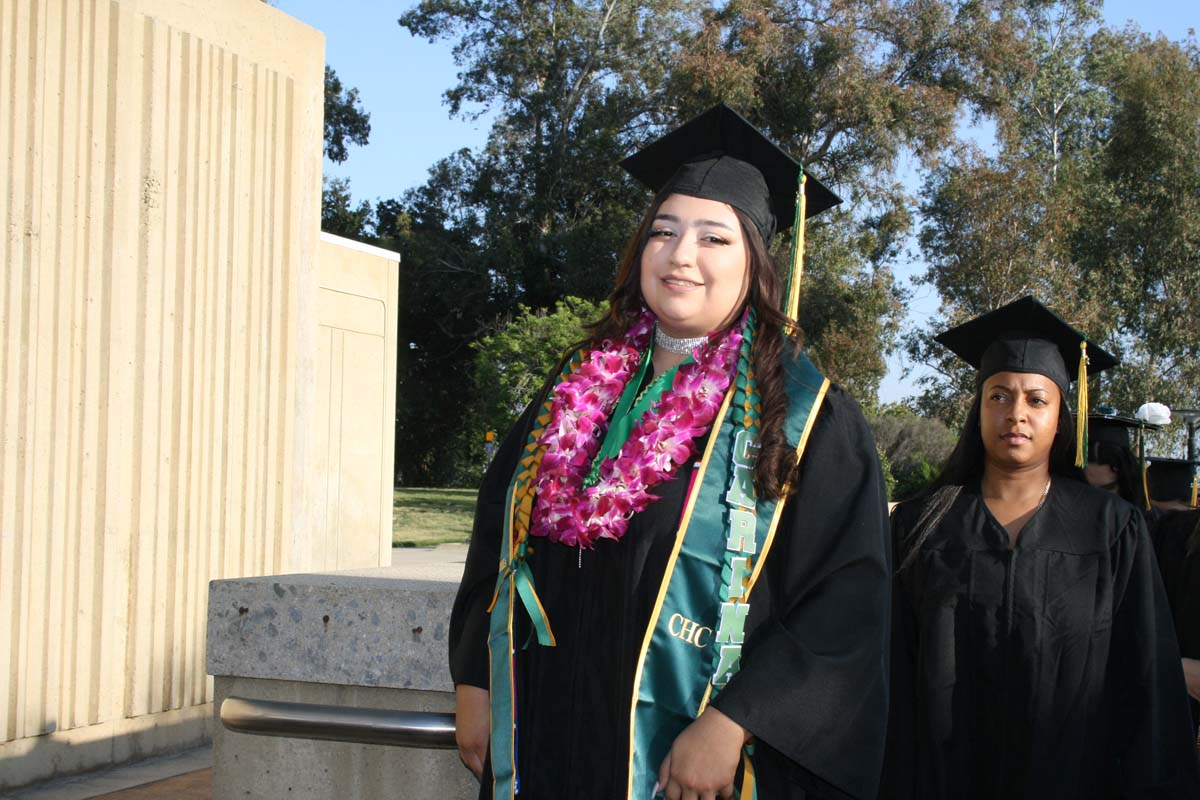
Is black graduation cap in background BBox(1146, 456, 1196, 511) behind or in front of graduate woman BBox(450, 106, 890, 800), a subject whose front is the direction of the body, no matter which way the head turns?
behind

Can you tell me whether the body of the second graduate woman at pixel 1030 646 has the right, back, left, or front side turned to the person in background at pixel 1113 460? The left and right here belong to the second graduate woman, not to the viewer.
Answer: back

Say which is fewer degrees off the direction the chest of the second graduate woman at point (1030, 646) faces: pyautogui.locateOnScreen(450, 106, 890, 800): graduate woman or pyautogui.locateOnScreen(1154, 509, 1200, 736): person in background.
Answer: the graduate woman

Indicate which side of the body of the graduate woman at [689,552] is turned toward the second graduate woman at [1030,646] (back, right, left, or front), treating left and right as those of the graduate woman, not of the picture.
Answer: back

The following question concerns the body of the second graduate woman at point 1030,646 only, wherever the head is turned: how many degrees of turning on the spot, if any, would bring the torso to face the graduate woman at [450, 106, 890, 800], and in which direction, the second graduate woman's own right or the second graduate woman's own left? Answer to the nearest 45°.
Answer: approximately 45° to the second graduate woman's own right

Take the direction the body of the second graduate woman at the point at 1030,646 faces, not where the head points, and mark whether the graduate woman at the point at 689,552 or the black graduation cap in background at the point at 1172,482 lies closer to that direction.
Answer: the graduate woman

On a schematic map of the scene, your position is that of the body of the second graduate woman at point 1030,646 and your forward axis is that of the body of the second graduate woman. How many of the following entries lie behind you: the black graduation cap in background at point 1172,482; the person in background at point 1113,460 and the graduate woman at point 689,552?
2

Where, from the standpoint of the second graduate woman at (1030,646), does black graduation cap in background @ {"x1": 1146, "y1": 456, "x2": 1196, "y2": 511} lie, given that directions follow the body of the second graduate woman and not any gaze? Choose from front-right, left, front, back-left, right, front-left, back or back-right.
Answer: back

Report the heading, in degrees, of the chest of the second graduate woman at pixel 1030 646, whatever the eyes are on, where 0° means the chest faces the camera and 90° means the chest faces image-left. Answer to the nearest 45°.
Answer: approximately 0°
